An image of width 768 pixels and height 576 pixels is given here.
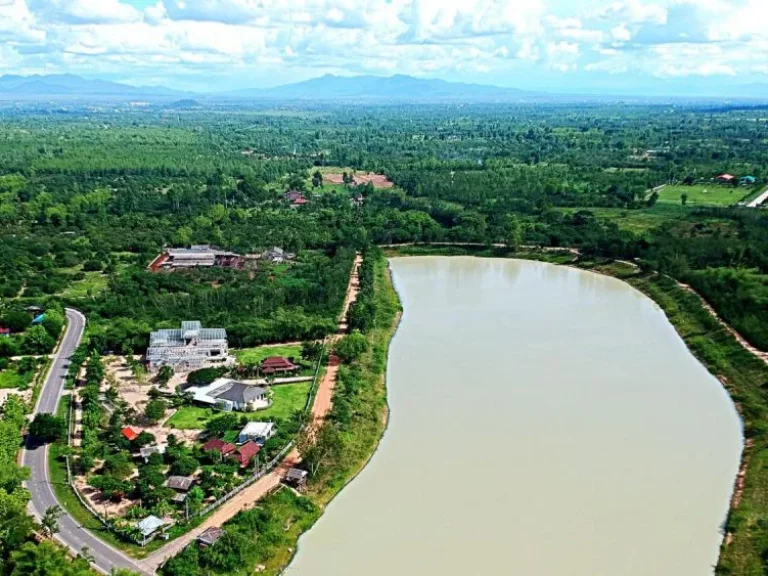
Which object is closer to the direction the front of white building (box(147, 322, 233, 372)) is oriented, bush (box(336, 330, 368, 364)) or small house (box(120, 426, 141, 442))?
the small house

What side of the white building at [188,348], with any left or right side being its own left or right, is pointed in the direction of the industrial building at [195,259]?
back

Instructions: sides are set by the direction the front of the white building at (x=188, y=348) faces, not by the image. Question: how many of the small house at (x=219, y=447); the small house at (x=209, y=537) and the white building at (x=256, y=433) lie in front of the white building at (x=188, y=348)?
3

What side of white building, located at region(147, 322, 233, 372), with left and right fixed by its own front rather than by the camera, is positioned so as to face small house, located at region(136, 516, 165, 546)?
front

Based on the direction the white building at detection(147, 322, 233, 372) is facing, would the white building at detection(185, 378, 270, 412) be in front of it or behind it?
in front

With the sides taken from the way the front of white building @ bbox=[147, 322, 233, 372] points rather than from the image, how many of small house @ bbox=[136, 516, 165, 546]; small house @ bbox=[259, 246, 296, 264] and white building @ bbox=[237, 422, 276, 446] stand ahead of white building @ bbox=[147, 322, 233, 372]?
2

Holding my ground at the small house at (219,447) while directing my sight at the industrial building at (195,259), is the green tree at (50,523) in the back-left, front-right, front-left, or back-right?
back-left

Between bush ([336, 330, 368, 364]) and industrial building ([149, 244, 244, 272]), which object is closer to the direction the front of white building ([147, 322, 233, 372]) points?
the bush

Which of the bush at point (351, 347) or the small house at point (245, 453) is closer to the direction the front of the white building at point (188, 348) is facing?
the small house

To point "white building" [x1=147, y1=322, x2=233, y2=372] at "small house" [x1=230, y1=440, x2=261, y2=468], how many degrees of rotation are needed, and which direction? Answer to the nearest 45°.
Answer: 0° — it already faces it

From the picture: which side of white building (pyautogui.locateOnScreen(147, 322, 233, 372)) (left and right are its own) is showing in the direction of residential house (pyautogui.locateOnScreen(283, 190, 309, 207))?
back

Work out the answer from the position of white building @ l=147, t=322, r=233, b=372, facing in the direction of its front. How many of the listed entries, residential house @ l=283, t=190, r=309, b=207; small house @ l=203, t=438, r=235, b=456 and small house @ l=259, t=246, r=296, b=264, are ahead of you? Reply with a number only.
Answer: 1

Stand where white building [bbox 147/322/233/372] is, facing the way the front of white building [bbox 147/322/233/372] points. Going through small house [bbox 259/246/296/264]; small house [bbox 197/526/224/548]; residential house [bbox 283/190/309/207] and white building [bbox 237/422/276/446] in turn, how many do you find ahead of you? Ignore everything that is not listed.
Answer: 2

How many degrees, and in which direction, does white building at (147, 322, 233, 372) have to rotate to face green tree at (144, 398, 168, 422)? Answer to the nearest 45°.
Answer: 0° — it already faces it

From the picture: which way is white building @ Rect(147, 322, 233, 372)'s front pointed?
toward the camera

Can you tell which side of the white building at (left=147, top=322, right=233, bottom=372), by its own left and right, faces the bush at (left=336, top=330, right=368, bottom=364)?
left

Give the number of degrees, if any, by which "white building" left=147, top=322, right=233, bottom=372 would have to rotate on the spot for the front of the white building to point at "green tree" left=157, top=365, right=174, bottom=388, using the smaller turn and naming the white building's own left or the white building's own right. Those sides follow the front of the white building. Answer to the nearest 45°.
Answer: approximately 45° to the white building's own right

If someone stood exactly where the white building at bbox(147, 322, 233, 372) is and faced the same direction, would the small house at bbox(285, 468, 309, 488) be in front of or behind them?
in front

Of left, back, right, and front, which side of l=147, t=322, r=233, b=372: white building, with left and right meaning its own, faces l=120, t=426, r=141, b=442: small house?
front

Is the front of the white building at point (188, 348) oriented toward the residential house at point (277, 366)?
no
